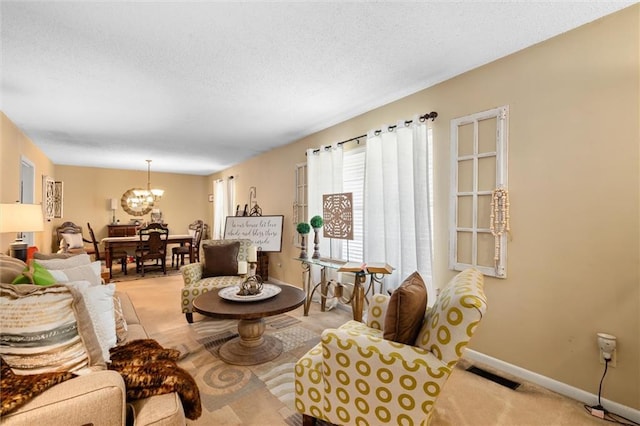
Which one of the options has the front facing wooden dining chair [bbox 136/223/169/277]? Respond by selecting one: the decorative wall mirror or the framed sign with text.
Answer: the decorative wall mirror

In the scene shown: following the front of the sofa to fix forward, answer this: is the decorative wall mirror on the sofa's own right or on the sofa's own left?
on the sofa's own left

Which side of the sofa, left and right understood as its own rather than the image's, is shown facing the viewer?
right

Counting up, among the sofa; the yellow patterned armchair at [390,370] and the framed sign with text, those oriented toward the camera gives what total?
1

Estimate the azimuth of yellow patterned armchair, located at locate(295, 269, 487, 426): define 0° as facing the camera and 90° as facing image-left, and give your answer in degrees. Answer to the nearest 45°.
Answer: approximately 90°

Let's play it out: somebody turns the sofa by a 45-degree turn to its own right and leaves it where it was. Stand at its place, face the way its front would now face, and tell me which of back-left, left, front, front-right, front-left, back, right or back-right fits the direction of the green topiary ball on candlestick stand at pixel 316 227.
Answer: left

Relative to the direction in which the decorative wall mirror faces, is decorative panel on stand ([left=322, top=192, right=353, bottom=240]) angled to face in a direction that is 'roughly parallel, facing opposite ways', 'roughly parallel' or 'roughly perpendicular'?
roughly perpendicular

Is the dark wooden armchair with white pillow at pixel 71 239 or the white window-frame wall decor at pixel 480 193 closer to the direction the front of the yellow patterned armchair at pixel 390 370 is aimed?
the dark wooden armchair with white pillow

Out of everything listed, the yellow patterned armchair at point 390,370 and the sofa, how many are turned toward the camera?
0

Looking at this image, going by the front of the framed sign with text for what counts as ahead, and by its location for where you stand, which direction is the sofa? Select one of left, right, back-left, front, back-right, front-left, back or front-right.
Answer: front

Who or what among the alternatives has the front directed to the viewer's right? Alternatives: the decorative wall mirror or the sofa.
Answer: the sofa

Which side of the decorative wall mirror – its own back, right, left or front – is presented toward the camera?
front

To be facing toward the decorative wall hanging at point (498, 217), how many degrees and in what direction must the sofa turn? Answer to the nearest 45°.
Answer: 0° — it already faces it

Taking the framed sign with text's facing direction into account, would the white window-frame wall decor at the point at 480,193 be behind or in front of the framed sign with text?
in front

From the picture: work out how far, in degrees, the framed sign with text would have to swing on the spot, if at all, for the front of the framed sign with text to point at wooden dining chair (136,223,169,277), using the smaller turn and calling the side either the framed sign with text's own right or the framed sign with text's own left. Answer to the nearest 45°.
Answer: approximately 135° to the framed sign with text's own right

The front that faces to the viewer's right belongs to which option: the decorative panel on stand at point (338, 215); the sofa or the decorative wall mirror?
the sofa
